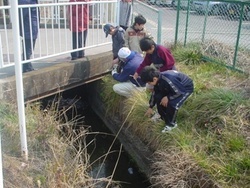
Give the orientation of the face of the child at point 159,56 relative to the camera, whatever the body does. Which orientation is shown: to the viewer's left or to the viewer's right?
to the viewer's left

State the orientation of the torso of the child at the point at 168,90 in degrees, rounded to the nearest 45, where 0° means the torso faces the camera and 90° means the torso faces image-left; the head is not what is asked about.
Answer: approximately 45°

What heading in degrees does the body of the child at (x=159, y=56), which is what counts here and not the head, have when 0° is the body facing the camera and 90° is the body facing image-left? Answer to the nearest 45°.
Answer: approximately 45°

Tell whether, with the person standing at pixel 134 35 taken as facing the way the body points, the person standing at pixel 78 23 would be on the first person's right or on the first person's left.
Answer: on the first person's right

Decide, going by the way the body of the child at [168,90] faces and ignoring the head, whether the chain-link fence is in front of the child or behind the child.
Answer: behind

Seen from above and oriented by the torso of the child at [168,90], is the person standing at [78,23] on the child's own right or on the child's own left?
on the child's own right

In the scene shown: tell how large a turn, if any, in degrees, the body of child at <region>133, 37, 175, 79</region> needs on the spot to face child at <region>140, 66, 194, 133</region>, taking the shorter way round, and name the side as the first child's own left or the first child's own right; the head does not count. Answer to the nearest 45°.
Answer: approximately 45° to the first child's own left
